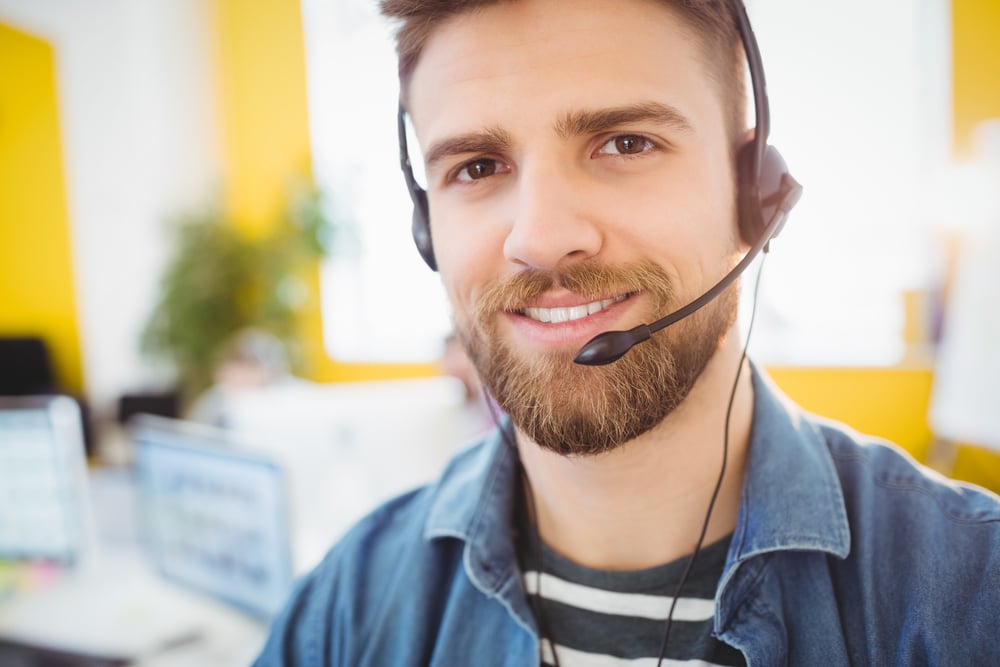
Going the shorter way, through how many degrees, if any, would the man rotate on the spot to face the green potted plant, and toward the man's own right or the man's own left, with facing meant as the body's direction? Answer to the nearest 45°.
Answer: approximately 135° to the man's own right

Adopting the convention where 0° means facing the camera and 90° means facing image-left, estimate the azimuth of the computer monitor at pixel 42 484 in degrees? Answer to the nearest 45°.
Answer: approximately 0°

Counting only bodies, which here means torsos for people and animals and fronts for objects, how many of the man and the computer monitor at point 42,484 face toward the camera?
2

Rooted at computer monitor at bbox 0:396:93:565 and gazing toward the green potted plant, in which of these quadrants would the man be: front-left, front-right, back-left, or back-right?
back-right

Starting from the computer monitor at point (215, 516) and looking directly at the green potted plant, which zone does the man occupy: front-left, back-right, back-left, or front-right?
back-right

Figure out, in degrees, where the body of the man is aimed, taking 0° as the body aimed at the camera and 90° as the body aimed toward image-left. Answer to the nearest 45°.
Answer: approximately 0°

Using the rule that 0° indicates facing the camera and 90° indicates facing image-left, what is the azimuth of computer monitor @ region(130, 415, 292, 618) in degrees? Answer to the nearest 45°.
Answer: approximately 45°

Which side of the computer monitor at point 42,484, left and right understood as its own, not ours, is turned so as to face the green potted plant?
back

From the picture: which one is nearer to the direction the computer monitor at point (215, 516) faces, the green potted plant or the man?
the man
